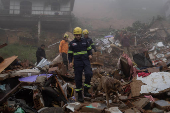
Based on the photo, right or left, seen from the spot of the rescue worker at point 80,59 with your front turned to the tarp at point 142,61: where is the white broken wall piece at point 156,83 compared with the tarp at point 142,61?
right

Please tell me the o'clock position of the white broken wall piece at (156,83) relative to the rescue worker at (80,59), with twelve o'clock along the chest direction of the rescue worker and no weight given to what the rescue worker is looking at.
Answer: The white broken wall piece is roughly at 9 o'clock from the rescue worker.

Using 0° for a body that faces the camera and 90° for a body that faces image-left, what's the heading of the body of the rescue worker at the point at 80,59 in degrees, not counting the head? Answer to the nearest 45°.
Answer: approximately 0°

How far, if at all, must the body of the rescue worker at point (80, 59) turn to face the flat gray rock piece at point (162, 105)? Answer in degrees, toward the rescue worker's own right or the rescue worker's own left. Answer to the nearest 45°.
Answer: approximately 45° to the rescue worker's own left

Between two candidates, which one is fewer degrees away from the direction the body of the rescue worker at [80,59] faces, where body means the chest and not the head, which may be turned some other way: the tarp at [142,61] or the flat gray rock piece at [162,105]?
the flat gray rock piece

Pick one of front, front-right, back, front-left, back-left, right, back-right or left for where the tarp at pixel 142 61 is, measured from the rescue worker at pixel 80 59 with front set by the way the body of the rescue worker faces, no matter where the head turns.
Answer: back-left

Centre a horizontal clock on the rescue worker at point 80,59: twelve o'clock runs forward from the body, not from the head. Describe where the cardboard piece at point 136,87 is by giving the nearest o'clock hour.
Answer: The cardboard piece is roughly at 9 o'clock from the rescue worker.

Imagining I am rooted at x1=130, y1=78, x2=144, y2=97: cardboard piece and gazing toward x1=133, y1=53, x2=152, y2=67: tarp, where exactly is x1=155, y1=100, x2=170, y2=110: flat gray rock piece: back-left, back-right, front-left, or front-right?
back-right
